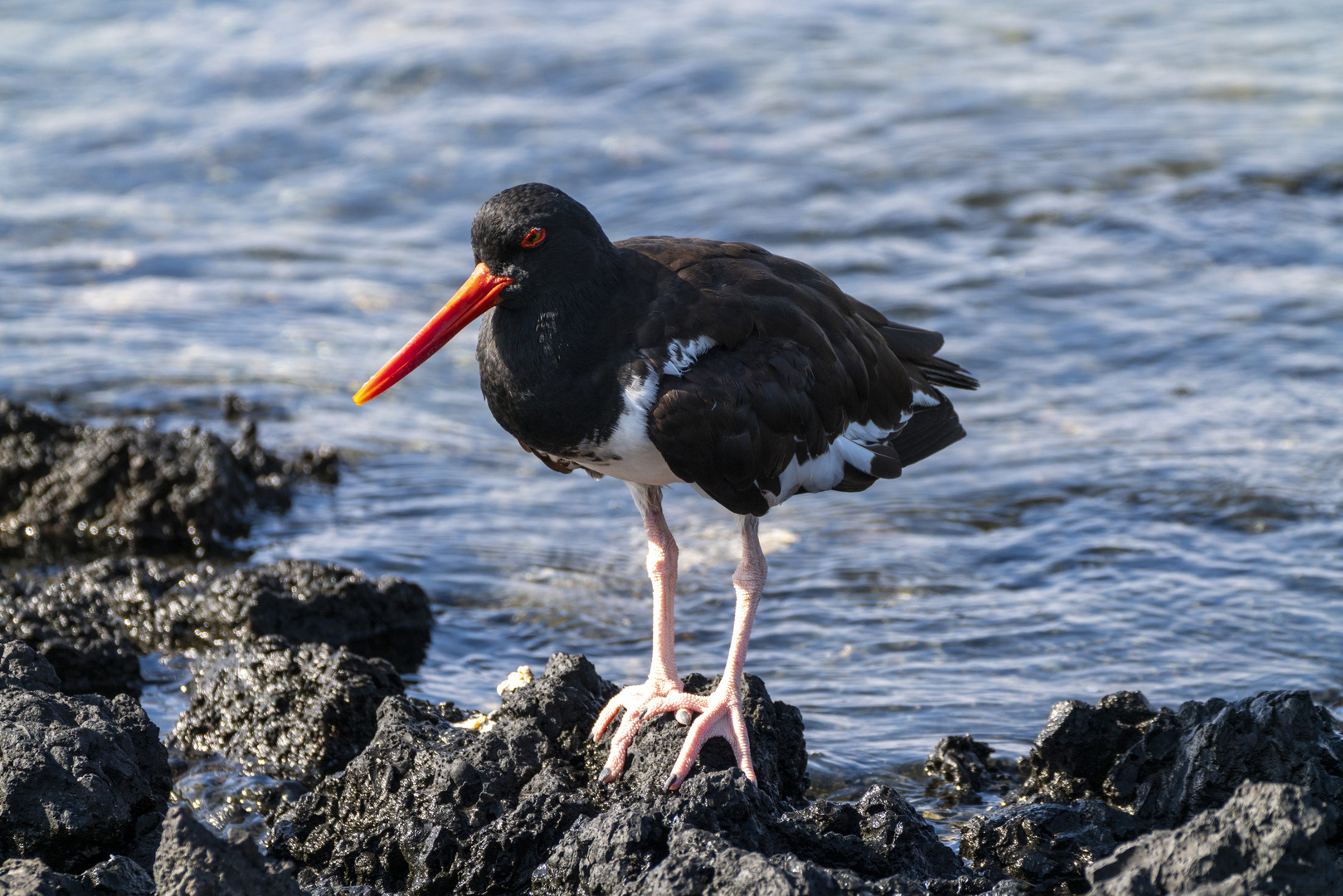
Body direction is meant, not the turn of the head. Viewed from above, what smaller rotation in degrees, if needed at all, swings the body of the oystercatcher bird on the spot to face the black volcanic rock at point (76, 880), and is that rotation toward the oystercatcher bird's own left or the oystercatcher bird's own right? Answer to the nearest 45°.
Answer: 0° — it already faces it

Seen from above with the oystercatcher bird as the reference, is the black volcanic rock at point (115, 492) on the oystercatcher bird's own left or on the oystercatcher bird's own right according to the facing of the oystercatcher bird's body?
on the oystercatcher bird's own right

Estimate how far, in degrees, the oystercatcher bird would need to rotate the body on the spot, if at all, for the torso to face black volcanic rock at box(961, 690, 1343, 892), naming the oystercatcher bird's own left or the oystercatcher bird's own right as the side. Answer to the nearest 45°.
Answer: approximately 135° to the oystercatcher bird's own left

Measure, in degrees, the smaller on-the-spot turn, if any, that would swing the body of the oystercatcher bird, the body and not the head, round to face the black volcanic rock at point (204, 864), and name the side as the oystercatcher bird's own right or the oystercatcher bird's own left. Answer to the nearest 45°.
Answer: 0° — it already faces it

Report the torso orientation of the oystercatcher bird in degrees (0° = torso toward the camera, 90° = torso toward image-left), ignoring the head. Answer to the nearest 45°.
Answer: approximately 45°

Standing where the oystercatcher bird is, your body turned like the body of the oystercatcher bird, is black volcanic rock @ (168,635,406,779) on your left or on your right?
on your right

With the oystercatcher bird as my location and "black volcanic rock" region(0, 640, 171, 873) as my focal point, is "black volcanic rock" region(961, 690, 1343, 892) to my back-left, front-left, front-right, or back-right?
back-left
